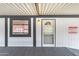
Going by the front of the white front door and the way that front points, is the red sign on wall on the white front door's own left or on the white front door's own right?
on the white front door's own left

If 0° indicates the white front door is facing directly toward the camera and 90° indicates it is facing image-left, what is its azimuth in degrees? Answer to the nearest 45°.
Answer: approximately 0°

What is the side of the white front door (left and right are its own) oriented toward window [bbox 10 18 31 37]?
right

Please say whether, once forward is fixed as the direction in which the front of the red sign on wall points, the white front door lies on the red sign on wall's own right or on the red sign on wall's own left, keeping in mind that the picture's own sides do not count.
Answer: on the red sign on wall's own right

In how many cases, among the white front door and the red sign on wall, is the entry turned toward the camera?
2
